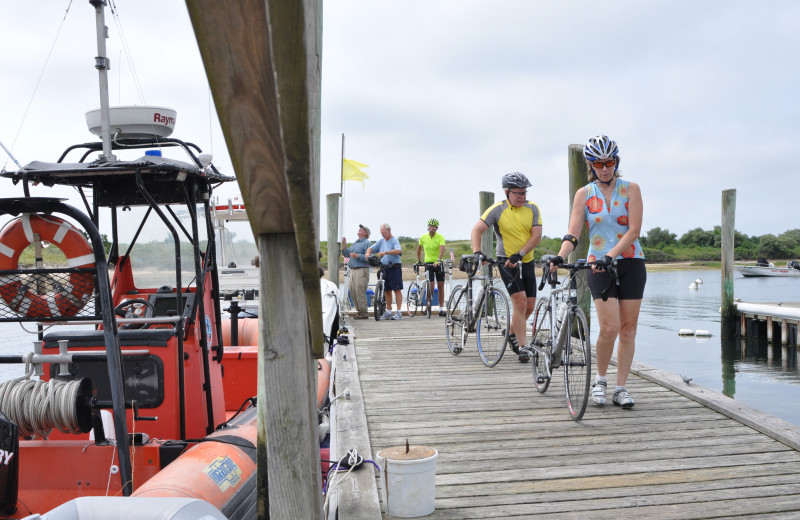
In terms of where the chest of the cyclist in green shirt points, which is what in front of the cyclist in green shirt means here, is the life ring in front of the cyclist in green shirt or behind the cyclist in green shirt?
in front

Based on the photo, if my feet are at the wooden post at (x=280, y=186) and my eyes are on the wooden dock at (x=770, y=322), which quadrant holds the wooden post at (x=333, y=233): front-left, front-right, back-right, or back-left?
front-left

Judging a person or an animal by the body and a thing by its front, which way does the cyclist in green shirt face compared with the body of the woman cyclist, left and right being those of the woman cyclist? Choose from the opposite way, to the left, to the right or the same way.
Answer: the same way

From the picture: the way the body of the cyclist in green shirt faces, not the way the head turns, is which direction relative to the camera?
toward the camera

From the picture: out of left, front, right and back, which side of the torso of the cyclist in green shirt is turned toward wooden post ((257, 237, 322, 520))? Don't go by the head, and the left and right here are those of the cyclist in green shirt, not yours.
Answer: front

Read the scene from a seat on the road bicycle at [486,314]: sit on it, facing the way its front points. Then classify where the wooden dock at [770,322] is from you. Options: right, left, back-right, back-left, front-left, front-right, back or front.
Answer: left

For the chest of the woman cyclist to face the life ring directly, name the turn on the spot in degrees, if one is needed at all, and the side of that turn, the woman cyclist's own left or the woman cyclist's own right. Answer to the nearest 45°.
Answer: approximately 45° to the woman cyclist's own right

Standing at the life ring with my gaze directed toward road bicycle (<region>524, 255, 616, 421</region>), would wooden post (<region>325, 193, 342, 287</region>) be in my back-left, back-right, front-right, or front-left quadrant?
front-left

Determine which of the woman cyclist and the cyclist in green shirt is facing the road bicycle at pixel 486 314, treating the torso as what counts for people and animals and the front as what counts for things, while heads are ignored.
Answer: the cyclist in green shirt

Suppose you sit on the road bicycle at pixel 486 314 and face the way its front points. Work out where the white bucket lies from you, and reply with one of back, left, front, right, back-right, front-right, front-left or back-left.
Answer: front-right

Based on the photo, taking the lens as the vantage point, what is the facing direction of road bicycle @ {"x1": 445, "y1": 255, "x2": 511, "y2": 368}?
facing the viewer and to the right of the viewer

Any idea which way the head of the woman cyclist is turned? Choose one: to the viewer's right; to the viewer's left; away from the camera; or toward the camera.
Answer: toward the camera

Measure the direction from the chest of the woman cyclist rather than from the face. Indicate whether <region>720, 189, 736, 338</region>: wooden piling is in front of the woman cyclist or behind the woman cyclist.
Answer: behind

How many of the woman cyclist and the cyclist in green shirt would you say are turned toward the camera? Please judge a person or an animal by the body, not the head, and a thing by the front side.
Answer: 2

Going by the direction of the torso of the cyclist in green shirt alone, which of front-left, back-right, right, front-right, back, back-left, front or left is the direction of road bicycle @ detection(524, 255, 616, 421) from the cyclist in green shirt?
front

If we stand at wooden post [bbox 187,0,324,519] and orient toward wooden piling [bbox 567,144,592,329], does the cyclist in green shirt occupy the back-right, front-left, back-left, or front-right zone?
front-left
